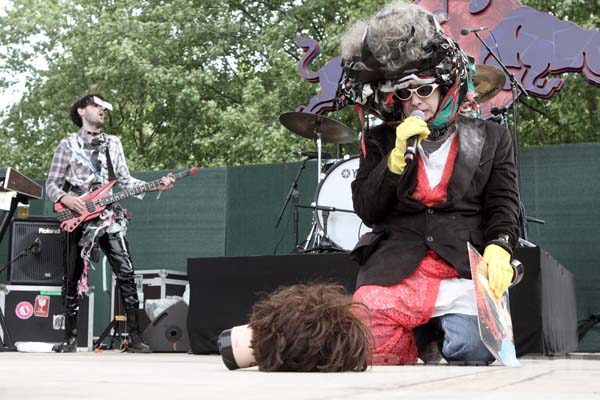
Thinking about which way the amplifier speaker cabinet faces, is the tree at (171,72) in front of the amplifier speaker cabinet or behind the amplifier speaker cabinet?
behind

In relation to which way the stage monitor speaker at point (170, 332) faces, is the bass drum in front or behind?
behind

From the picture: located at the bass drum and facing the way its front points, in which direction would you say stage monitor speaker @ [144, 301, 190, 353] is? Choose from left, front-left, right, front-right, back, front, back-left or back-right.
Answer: right

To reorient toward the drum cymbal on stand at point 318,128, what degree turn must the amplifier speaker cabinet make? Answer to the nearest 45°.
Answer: approximately 90° to its left

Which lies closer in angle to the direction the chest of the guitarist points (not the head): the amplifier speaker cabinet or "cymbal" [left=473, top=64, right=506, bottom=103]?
the cymbal

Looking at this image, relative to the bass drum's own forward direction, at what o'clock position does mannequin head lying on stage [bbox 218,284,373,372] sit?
The mannequin head lying on stage is roughly at 12 o'clock from the bass drum.
